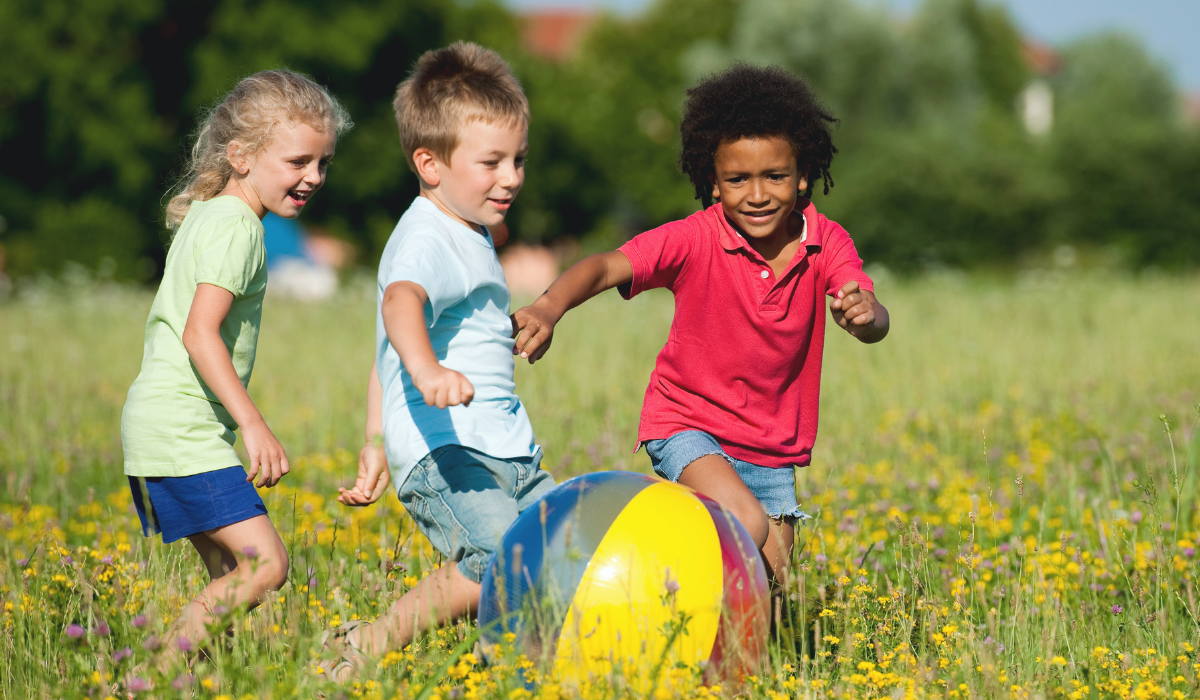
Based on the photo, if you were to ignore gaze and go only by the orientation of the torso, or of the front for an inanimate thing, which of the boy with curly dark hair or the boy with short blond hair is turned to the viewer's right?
the boy with short blond hair

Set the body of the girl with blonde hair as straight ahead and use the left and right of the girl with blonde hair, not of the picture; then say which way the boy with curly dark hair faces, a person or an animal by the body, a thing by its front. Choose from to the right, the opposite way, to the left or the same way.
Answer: to the right

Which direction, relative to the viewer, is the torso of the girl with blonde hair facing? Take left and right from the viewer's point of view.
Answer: facing to the right of the viewer

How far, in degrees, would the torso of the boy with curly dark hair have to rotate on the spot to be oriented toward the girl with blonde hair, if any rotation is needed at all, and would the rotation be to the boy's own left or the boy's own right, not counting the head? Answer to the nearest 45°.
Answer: approximately 45° to the boy's own right

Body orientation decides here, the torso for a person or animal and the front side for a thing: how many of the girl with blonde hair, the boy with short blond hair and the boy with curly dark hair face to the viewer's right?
2

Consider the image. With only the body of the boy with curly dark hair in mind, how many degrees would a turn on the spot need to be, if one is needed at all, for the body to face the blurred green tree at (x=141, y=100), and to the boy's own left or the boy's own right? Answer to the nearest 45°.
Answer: approximately 135° to the boy's own right

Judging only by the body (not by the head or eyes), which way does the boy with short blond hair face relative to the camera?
to the viewer's right

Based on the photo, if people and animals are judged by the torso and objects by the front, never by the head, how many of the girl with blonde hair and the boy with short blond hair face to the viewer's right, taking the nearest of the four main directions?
2

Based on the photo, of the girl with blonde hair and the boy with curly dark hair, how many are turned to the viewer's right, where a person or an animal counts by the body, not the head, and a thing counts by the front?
1
